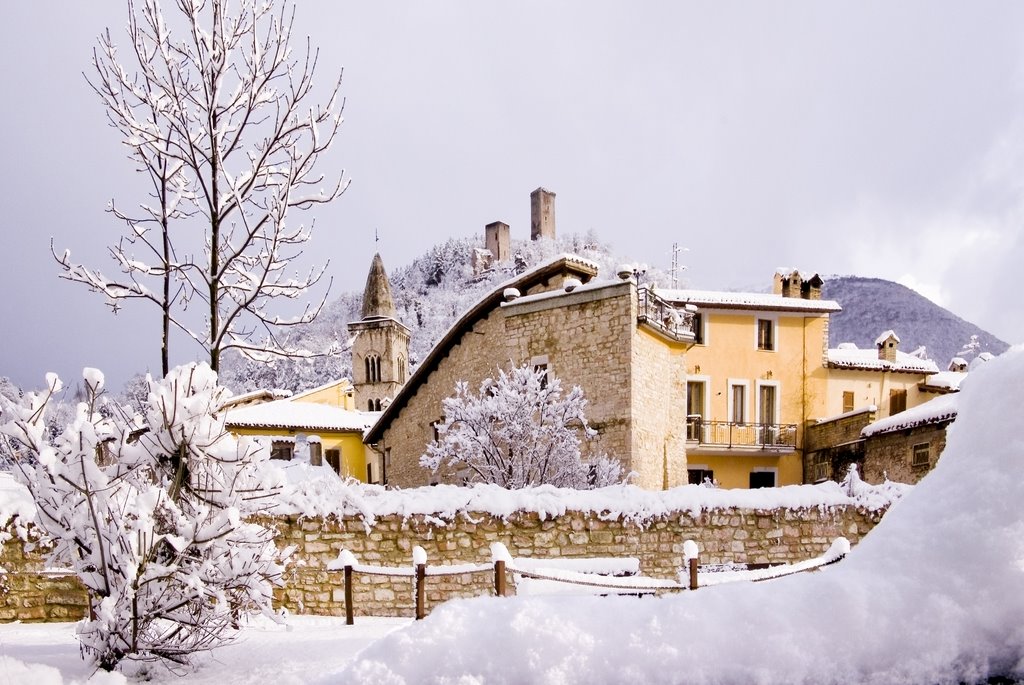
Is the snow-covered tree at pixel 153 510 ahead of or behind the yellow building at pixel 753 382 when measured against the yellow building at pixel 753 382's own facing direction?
ahead

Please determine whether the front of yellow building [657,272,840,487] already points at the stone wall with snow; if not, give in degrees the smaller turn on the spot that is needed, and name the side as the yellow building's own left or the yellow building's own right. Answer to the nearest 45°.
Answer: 0° — it already faces it

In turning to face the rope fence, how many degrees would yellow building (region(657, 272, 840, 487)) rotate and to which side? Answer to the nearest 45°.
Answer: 0° — it already faces it

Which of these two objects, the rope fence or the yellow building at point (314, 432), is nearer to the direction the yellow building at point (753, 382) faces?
the rope fence

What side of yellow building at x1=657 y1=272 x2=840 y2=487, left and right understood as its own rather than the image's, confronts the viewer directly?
front

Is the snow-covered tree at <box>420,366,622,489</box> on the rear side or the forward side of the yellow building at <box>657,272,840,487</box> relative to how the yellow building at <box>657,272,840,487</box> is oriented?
on the forward side
